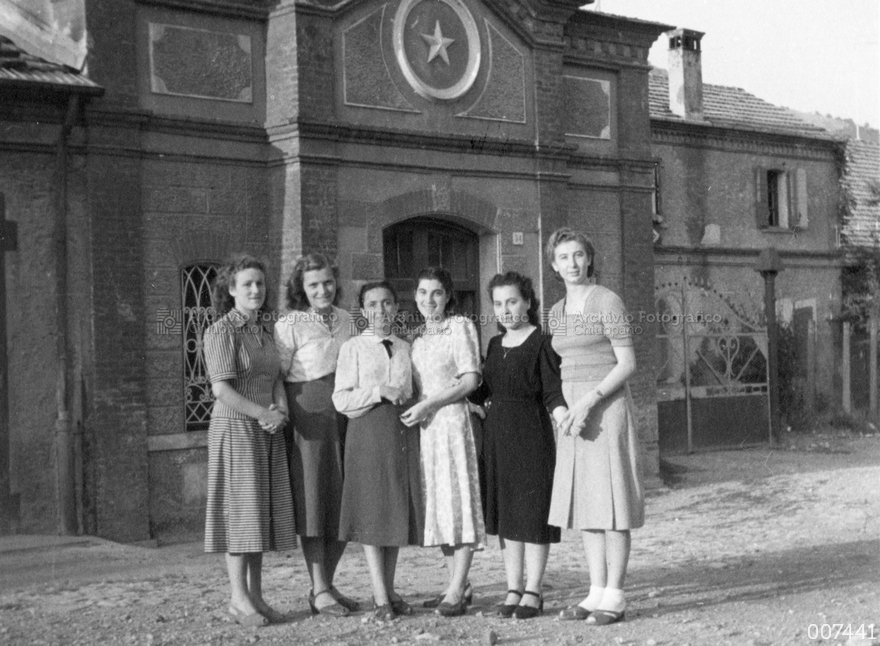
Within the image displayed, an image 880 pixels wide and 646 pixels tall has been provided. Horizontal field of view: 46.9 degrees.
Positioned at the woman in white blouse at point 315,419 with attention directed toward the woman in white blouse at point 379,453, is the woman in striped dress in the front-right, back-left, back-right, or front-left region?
back-right

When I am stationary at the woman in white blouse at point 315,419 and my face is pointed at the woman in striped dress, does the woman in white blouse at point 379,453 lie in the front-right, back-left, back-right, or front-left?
back-left

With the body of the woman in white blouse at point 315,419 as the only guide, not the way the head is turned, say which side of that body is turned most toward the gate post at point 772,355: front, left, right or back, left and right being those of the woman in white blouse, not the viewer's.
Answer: left

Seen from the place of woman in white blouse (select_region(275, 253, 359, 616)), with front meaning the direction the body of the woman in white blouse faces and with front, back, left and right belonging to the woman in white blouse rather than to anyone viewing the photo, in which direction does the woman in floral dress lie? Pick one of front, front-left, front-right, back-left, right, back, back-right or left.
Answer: front-left

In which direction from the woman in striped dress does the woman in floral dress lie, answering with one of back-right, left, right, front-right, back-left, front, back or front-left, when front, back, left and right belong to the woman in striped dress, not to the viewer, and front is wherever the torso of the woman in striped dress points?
front-left

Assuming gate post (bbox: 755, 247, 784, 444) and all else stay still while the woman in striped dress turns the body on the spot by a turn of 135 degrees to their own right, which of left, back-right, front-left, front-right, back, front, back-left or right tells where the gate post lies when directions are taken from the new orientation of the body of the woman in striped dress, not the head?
back-right

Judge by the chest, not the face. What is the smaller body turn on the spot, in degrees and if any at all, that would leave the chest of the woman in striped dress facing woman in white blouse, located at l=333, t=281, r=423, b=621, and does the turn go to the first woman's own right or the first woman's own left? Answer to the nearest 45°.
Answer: approximately 45° to the first woman's own left

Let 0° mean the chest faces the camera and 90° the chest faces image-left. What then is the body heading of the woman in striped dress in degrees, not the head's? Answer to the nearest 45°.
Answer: approximately 315°

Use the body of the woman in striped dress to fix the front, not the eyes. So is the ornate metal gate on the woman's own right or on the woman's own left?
on the woman's own left

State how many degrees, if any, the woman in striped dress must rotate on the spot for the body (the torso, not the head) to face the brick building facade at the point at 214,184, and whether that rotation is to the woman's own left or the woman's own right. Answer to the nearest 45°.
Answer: approximately 135° to the woman's own left

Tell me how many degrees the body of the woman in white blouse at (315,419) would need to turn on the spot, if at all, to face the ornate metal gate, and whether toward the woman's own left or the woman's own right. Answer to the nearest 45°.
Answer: approximately 90° to the woman's own left
